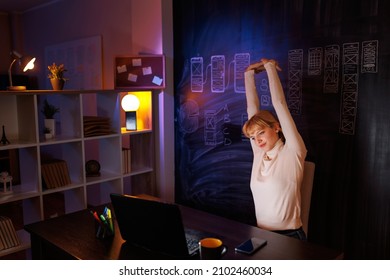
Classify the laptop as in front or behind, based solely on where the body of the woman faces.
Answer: in front

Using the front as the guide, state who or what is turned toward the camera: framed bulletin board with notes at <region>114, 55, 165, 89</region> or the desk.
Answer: the framed bulletin board with notes

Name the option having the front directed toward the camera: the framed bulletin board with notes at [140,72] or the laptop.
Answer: the framed bulletin board with notes

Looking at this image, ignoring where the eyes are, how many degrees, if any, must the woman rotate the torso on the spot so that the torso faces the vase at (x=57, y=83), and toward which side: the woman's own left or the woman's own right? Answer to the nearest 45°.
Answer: approximately 45° to the woman's own right

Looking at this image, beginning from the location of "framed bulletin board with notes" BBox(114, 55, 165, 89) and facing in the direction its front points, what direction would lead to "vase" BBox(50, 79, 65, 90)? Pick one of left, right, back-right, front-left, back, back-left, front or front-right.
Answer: front-right

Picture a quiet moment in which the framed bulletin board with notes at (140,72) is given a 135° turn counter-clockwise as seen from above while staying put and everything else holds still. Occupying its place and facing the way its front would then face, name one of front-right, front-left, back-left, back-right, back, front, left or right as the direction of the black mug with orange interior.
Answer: back-right

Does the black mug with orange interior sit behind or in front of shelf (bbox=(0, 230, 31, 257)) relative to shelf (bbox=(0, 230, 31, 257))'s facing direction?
in front

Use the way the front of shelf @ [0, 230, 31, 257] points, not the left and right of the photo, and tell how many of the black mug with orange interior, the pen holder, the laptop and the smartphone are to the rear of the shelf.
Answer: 0

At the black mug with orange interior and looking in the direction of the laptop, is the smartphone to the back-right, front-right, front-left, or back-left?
back-right

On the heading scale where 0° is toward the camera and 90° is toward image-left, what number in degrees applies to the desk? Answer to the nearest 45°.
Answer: approximately 225°

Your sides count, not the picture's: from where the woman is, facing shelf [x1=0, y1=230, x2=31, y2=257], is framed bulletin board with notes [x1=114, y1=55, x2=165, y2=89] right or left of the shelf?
right

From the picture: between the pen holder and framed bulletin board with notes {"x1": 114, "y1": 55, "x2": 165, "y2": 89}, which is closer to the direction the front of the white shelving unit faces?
the pen holder

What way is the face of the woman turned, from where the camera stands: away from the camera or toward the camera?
toward the camera

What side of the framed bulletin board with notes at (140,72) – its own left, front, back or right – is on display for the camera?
front

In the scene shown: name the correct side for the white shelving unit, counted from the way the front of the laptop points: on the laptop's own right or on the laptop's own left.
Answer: on the laptop's own left

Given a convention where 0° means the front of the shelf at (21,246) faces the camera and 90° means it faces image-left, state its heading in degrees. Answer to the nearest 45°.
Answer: approximately 315°
